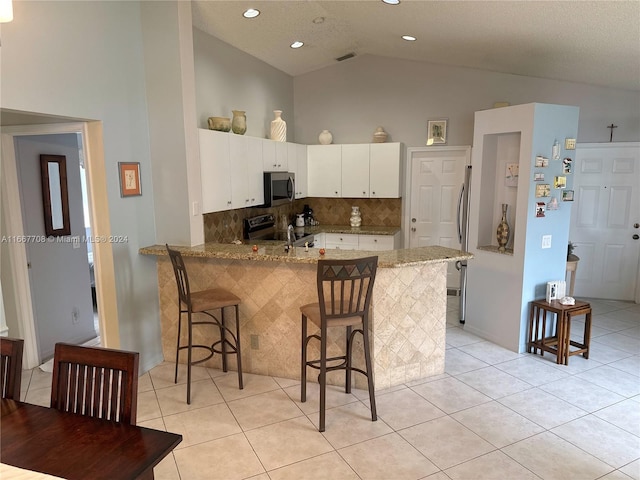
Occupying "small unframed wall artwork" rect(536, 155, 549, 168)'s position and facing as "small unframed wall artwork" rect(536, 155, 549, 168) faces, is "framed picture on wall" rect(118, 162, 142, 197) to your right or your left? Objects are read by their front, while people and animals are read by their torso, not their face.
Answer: on your right

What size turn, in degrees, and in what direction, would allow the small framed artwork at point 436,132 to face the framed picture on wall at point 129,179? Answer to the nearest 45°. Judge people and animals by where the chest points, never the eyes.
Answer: approximately 45° to its right

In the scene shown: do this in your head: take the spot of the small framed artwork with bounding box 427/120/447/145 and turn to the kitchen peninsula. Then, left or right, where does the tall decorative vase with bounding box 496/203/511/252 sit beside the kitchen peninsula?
left

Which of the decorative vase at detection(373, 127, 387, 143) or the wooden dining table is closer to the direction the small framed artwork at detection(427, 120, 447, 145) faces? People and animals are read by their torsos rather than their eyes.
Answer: the wooden dining table

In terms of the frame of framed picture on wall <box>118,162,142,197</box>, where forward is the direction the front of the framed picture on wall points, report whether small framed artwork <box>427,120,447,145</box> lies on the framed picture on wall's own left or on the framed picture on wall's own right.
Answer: on the framed picture on wall's own left

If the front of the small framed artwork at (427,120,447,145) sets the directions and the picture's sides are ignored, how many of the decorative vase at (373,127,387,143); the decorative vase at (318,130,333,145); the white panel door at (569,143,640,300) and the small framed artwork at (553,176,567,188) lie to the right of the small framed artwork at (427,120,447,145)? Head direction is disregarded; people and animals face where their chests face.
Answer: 2

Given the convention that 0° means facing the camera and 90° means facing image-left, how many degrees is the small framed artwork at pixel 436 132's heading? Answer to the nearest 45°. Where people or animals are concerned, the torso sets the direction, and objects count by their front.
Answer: approximately 0°

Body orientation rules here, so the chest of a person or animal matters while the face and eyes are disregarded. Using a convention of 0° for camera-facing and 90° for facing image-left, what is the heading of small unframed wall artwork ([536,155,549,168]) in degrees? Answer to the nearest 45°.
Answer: approximately 315°

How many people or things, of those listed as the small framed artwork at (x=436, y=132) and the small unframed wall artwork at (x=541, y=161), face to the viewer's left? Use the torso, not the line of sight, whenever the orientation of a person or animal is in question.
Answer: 0
